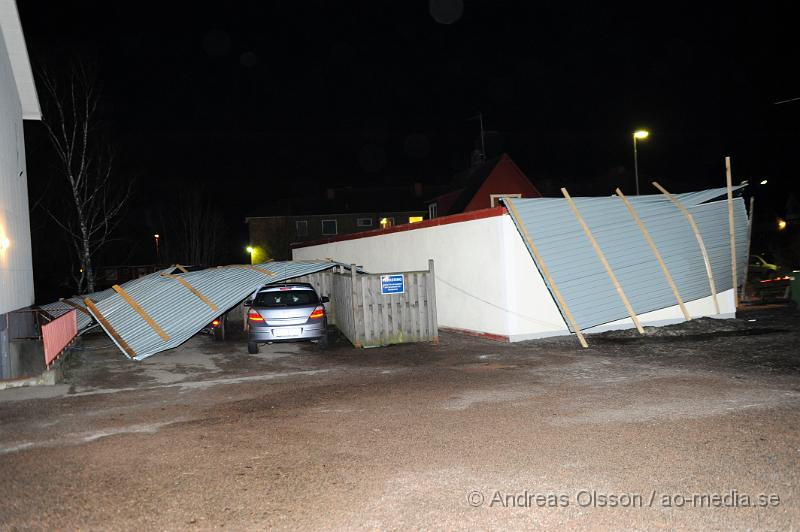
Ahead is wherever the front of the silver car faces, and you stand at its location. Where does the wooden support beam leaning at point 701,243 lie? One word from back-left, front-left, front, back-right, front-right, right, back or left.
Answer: right

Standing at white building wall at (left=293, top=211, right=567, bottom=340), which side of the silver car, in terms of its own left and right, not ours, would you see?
right

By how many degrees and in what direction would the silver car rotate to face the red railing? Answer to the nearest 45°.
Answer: approximately 90° to its left

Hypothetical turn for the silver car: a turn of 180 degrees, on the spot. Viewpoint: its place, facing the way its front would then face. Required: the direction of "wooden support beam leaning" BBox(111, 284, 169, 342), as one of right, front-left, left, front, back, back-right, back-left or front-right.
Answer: back-right

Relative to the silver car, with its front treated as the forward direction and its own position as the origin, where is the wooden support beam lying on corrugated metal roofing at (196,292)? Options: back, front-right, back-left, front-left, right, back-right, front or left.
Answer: front-left

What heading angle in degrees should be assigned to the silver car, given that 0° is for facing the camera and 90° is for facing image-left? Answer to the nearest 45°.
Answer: approximately 180°

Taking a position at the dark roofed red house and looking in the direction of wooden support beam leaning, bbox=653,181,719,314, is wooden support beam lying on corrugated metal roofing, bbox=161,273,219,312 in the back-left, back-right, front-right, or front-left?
front-right

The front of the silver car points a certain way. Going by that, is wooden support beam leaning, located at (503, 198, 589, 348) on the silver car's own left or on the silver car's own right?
on the silver car's own right

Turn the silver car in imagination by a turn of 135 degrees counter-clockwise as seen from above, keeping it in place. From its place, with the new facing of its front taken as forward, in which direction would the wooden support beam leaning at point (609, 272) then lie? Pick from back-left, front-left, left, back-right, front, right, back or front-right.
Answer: back-left

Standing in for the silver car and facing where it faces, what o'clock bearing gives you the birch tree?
The birch tree is roughly at 11 o'clock from the silver car.

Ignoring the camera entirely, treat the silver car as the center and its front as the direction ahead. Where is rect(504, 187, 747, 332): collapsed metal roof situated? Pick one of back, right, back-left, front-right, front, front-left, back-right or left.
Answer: right

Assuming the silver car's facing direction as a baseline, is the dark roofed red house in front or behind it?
in front

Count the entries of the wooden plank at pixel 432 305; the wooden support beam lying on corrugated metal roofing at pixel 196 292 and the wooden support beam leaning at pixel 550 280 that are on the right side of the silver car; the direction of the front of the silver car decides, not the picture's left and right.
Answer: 2
